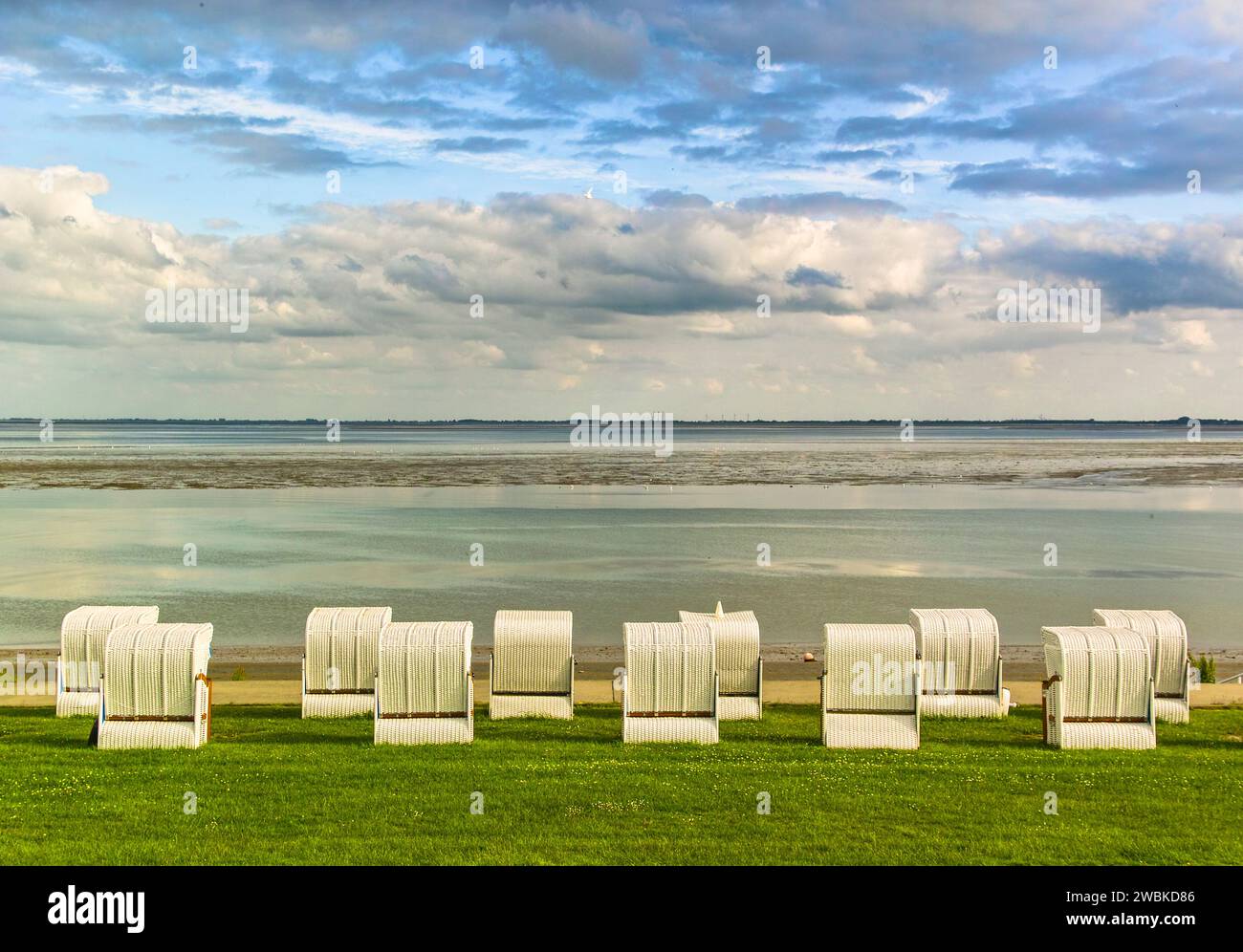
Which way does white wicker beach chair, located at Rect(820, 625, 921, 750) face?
away from the camera

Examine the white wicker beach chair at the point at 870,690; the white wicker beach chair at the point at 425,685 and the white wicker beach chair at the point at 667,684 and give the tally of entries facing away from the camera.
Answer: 3

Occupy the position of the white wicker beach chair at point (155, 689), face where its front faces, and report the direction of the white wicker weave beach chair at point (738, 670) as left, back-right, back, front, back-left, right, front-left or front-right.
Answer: right

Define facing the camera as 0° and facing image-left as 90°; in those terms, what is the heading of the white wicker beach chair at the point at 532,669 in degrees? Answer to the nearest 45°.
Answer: approximately 180°

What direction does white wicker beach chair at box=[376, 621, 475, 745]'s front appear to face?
away from the camera

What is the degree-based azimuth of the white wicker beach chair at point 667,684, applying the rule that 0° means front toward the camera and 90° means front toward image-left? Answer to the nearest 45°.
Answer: approximately 180°

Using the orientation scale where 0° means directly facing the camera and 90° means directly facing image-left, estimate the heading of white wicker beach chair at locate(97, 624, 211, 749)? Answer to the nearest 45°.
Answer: approximately 180°

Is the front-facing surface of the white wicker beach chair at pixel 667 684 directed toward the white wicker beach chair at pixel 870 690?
no

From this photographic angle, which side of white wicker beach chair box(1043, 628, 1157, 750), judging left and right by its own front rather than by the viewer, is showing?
back

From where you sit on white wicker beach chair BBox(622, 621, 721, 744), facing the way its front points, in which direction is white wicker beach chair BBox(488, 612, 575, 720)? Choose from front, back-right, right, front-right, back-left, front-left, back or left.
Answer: front-left

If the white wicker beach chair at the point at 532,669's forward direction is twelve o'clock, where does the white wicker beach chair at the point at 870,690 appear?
the white wicker beach chair at the point at 870,690 is roughly at 4 o'clock from the white wicker beach chair at the point at 532,669.

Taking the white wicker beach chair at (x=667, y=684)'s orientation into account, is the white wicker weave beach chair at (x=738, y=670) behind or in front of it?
in front

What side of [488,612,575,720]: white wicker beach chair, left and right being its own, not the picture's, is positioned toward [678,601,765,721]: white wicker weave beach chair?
right

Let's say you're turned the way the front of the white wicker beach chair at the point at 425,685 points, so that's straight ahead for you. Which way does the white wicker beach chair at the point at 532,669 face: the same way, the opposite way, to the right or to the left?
the same way

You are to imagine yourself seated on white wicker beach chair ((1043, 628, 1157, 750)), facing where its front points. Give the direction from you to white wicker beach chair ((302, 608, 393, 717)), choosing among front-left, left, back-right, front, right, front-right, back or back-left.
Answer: left

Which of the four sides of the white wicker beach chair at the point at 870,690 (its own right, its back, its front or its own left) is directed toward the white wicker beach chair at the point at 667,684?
left
